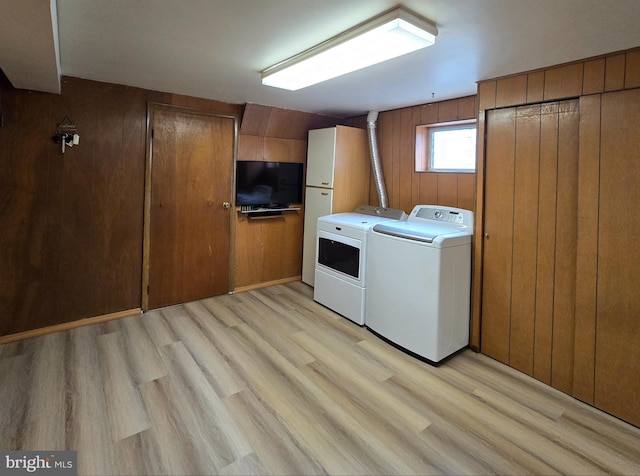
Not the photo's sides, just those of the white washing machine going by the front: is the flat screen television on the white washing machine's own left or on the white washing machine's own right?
on the white washing machine's own right

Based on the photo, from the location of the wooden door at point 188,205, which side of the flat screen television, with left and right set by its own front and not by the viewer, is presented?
right

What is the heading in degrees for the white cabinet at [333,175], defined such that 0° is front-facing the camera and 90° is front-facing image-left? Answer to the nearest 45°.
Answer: approximately 45°

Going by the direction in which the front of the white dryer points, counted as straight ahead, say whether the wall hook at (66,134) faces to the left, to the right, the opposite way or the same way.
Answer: to the left

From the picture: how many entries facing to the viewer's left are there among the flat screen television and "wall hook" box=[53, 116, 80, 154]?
0

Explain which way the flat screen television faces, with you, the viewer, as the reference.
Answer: facing the viewer and to the right of the viewer

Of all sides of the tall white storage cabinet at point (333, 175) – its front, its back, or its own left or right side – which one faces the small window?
left

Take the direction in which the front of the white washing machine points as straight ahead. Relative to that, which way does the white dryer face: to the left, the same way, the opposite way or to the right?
the same way

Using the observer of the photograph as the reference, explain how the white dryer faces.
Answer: facing the viewer and to the left of the viewer

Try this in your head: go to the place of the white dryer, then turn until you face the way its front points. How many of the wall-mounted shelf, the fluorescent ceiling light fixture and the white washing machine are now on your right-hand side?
1

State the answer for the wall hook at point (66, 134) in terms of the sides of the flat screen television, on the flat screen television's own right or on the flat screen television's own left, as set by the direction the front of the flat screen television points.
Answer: on the flat screen television's own right
